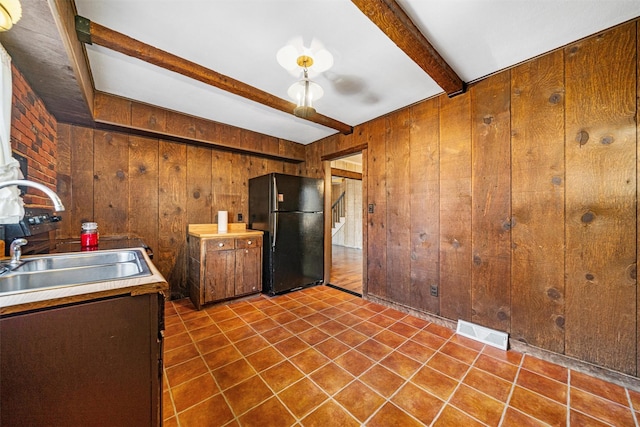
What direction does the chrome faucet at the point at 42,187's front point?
to the viewer's right

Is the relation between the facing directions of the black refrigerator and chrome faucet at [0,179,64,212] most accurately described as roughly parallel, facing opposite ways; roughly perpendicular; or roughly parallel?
roughly perpendicular

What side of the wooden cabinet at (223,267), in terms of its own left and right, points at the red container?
right

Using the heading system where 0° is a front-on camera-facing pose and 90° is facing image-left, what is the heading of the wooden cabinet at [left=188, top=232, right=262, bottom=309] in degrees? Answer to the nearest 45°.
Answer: approximately 315°

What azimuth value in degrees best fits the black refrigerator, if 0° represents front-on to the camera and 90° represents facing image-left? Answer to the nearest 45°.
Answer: approximately 315°

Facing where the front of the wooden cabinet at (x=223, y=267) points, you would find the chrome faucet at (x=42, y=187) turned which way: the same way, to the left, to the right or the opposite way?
to the left
